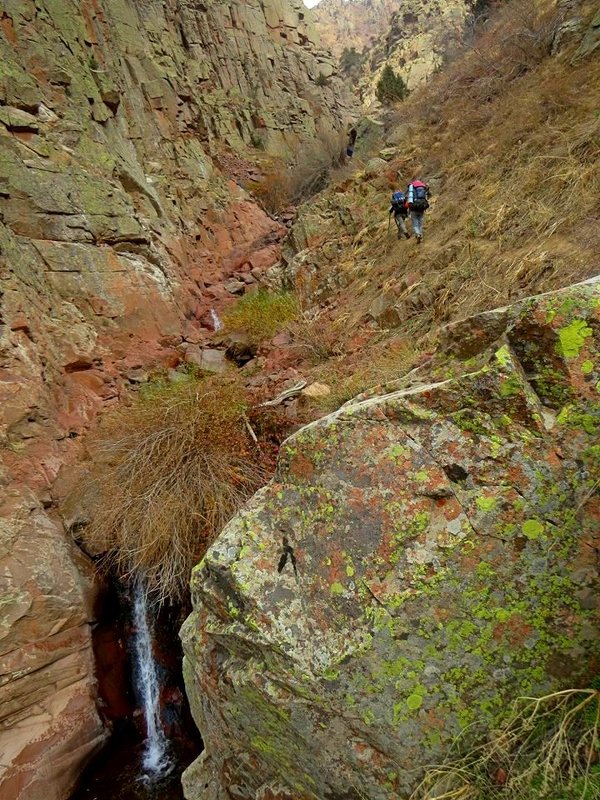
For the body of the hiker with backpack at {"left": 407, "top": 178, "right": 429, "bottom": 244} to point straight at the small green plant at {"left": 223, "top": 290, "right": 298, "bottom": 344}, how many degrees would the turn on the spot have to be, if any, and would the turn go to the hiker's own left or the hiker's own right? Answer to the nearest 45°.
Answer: approximately 90° to the hiker's own left

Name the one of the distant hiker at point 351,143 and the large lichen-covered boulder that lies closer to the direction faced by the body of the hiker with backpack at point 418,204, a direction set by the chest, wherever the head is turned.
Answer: the distant hiker

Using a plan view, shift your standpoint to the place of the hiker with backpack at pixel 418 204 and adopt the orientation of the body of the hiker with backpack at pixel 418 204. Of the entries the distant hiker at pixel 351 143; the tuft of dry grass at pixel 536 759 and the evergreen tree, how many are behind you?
1

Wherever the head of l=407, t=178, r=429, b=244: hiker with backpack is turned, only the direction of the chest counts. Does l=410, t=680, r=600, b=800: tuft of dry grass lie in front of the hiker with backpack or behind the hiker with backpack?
behind

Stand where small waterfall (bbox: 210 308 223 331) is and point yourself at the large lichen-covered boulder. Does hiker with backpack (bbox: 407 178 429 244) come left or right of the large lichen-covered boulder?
left

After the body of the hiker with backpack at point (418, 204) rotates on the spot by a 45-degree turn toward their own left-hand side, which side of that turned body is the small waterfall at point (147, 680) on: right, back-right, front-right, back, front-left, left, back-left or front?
left

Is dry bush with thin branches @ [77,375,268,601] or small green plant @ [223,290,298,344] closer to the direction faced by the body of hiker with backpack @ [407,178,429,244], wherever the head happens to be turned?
the small green plant

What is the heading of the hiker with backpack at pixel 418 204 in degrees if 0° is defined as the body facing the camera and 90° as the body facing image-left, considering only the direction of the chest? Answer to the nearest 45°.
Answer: approximately 180°

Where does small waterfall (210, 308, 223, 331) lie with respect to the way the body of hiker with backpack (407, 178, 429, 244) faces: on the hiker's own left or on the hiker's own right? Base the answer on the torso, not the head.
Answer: on the hiker's own left

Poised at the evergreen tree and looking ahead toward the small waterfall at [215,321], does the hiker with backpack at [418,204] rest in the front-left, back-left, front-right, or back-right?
front-left

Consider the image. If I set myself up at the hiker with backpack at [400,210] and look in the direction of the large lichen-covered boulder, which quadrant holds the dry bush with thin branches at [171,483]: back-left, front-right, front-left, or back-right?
front-right

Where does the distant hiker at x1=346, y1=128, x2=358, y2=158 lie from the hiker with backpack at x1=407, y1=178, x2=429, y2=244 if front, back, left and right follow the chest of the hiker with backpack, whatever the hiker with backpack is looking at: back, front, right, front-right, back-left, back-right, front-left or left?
front

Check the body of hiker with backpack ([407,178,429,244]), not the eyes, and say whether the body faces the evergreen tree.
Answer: yes

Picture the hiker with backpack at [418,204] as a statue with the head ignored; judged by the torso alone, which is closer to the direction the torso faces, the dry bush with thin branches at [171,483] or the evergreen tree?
the evergreen tree

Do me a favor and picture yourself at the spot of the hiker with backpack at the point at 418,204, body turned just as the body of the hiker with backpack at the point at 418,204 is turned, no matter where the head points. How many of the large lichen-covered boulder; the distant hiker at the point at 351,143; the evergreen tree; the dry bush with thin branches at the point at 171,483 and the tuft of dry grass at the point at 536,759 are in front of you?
2

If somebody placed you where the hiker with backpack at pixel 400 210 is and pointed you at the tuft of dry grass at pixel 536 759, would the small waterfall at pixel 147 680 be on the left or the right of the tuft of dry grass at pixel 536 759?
right

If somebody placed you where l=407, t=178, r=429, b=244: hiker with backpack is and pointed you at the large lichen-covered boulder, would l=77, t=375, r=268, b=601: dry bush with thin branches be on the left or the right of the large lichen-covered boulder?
right
